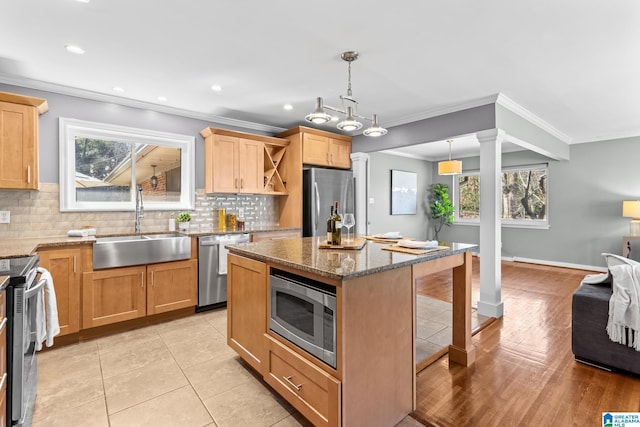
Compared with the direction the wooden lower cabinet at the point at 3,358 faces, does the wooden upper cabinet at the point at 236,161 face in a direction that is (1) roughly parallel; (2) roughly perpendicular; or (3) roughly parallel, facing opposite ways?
roughly perpendicular

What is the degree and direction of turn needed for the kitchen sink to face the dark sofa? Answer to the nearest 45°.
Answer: approximately 45° to its left

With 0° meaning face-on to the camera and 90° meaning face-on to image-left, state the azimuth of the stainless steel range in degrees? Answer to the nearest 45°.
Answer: approximately 270°

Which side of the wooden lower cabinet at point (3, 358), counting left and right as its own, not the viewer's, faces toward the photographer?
right

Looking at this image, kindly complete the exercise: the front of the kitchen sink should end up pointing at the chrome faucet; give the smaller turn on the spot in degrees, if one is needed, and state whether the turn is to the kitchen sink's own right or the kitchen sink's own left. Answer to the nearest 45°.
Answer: approximately 180°

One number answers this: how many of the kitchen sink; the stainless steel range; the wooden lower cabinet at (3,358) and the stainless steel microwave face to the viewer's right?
2

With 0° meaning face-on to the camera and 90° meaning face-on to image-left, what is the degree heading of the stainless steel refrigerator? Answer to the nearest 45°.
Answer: approximately 315°

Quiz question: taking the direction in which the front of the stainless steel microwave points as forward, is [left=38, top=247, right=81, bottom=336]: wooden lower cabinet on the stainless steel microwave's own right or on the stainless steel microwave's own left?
on the stainless steel microwave's own right

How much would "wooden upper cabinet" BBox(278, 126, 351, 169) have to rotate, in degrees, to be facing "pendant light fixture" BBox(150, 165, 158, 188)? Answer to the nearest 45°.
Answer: approximately 135° to its right

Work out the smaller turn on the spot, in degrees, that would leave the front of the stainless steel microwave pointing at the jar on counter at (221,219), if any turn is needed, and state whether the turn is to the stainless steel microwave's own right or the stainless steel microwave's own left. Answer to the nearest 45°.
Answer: approximately 90° to the stainless steel microwave's own right
